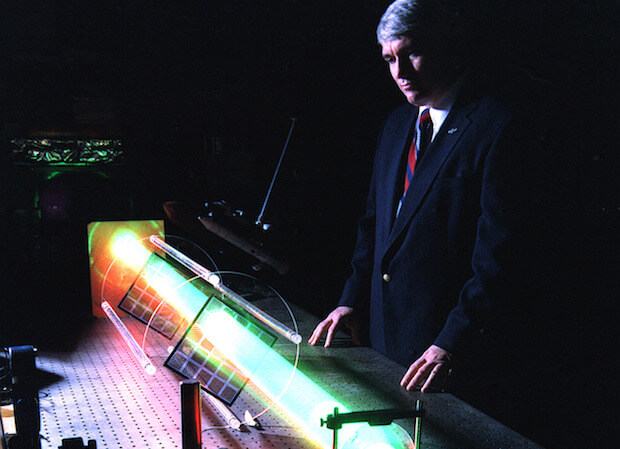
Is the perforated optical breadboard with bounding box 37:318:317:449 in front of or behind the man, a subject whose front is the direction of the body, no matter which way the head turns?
in front

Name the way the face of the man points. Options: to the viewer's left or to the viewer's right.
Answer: to the viewer's left

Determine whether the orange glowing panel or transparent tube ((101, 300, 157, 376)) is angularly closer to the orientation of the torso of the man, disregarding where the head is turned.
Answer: the transparent tube

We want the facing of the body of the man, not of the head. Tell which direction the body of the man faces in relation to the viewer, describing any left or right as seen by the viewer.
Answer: facing the viewer and to the left of the viewer

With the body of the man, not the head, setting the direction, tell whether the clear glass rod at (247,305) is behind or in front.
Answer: in front

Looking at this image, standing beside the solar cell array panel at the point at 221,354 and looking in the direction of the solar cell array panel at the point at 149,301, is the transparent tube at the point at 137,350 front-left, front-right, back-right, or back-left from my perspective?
front-left

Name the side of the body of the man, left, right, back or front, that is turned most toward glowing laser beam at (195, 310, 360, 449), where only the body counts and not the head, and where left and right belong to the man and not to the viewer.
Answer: front

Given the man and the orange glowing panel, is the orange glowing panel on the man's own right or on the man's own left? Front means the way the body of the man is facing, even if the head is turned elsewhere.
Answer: on the man's own right

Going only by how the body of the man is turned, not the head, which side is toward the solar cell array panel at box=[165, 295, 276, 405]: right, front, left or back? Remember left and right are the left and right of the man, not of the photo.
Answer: front
